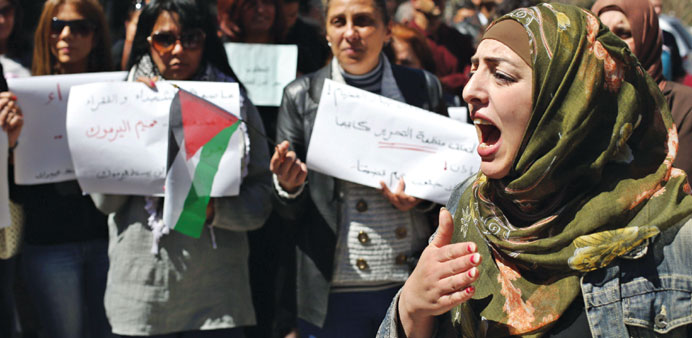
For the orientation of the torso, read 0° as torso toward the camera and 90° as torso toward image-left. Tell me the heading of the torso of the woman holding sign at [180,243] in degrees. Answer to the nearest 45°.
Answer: approximately 0°

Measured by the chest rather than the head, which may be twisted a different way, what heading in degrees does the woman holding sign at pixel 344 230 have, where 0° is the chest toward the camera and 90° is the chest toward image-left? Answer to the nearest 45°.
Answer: approximately 0°

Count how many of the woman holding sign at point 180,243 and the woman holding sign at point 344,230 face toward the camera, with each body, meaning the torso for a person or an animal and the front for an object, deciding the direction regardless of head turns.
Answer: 2

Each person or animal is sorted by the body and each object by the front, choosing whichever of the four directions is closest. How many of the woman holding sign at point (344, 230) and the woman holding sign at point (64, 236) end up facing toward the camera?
2

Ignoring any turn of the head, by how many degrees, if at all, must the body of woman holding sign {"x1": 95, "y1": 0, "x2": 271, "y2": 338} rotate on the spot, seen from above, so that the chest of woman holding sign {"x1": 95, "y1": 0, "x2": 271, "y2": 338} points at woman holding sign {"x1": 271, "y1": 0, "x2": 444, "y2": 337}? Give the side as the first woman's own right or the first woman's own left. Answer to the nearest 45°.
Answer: approximately 90° to the first woman's own left

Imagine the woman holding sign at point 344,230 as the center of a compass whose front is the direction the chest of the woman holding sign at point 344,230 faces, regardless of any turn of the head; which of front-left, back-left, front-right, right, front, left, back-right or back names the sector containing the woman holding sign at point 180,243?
right

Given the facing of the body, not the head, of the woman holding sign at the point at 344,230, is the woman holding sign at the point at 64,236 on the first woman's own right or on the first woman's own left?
on the first woman's own right

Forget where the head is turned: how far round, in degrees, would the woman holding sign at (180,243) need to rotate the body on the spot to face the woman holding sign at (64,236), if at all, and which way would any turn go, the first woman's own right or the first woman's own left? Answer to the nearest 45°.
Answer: approximately 135° to the first woman's own right
